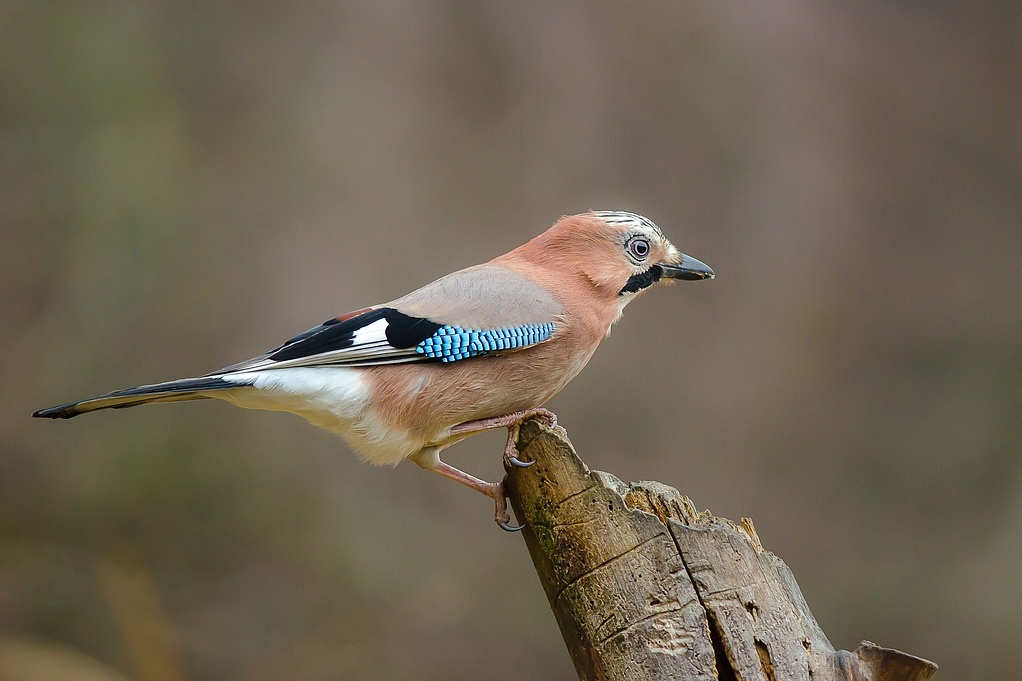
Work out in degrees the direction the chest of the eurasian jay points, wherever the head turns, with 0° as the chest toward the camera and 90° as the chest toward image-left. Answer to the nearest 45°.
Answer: approximately 270°
